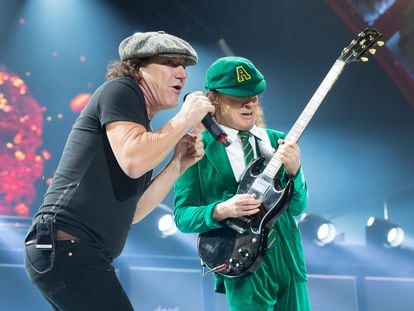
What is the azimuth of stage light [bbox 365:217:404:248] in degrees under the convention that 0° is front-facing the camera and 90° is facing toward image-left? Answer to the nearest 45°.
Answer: approximately 315°

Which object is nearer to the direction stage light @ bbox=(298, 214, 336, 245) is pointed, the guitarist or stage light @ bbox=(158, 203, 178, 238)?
the guitarist

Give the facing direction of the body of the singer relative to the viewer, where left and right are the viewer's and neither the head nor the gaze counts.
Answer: facing to the right of the viewer

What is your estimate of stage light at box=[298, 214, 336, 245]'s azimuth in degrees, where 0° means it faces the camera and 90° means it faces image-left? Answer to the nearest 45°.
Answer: approximately 315°

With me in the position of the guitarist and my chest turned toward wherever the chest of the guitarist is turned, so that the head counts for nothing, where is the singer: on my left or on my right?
on my right

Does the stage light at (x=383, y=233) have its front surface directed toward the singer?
no

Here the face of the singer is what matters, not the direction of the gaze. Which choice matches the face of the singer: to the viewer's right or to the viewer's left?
to the viewer's right

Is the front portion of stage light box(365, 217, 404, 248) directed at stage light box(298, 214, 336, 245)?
no

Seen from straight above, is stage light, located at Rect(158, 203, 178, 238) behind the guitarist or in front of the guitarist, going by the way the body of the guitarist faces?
behind

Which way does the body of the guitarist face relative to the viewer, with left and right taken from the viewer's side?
facing the viewer and to the right of the viewer

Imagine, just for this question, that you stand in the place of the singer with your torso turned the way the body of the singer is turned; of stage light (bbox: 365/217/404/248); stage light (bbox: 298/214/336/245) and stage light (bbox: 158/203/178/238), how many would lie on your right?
0

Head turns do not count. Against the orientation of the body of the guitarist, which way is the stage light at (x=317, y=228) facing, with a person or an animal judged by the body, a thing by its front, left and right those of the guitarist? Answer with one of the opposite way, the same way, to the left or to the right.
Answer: the same way

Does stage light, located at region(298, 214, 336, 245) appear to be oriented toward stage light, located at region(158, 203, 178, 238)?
no

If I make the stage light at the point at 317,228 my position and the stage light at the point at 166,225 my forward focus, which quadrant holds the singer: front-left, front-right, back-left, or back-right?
front-left
